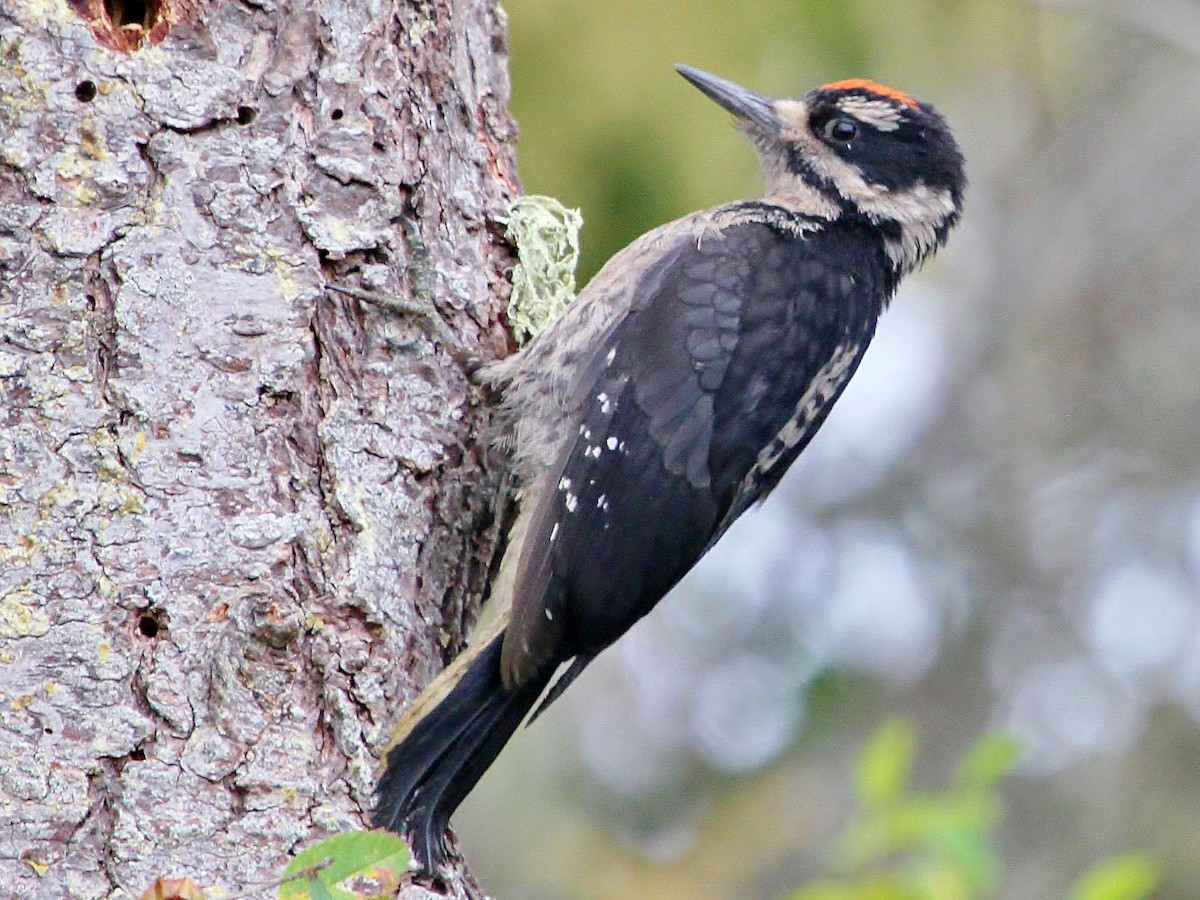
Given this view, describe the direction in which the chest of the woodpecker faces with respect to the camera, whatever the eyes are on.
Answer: to the viewer's left

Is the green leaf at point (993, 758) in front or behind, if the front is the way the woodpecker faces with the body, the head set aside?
behind
